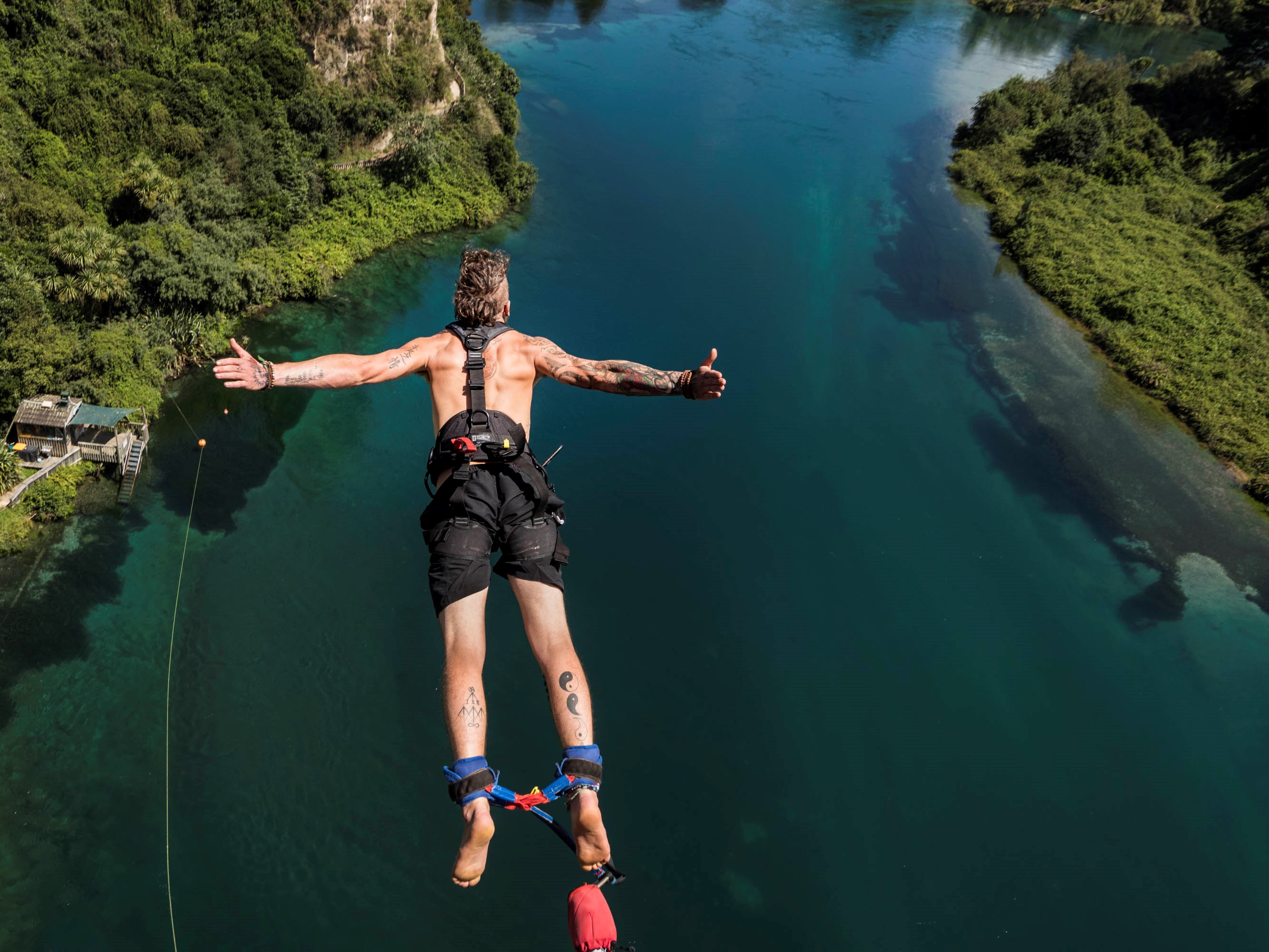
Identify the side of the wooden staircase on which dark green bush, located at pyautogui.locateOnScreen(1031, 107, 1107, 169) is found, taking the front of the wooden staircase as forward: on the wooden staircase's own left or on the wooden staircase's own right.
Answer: on the wooden staircase's own left

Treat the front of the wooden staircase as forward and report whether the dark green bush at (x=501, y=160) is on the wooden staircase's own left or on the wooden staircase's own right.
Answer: on the wooden staircase's own left

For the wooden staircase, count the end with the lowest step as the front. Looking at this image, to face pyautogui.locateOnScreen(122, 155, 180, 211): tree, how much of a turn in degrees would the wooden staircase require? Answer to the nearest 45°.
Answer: approximately 180°

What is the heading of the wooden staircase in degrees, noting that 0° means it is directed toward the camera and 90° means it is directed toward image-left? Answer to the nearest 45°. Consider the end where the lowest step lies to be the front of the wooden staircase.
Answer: approximately 0°

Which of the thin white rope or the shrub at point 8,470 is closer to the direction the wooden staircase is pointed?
the thin white rope

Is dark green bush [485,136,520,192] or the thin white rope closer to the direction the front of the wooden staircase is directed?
the thin white rope

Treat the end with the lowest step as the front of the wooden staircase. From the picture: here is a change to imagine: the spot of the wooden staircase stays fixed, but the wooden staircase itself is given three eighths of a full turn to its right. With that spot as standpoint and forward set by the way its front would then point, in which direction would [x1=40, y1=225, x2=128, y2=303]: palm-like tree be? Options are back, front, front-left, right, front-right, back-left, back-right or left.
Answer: front-right

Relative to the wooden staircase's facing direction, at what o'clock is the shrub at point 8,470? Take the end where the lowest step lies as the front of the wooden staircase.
The shrub is roughly at 3 o'clock from the wooden staircase.
